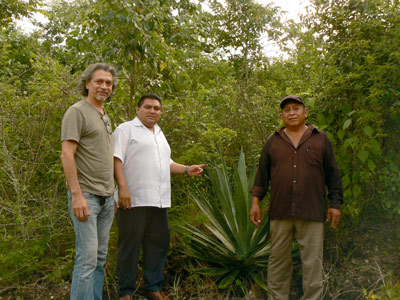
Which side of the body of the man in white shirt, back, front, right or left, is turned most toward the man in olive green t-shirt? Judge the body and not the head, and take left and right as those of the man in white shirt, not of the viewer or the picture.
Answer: right

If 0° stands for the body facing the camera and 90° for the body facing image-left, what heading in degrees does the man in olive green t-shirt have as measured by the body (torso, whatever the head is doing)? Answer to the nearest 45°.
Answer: approximately 315°

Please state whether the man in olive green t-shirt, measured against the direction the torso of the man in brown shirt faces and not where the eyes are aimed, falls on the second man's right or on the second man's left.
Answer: on the second man's right

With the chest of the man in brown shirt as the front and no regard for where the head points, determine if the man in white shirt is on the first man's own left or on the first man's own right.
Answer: on the first man's own right

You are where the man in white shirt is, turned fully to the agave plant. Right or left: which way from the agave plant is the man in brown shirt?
right

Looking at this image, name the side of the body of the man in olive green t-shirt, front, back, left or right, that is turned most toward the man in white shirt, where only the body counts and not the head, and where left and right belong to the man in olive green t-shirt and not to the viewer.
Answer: left

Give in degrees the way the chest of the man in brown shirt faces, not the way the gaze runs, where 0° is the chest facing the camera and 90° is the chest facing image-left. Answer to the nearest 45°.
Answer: approximately 0°

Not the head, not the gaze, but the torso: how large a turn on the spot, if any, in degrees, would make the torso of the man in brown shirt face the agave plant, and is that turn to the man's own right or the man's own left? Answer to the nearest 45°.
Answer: approximately 135° to the man's own right
